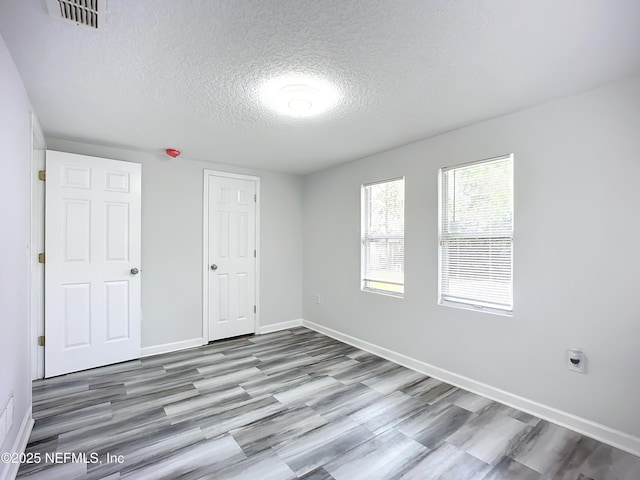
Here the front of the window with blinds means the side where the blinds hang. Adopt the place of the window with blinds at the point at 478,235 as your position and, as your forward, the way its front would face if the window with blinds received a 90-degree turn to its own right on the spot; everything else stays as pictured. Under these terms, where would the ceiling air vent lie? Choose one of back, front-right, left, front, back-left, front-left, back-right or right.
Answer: left

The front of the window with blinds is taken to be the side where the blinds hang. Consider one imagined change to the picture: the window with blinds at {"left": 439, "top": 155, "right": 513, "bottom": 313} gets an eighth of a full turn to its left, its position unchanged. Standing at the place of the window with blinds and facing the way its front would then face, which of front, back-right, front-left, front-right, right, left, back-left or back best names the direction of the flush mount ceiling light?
front-right

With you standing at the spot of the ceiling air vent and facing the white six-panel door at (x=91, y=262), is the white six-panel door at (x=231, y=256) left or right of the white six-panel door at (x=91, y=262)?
right

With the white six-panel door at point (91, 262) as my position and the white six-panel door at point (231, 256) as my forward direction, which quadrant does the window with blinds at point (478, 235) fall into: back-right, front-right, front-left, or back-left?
front-right

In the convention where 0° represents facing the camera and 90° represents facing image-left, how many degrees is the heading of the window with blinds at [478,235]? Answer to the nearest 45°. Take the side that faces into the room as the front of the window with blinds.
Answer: approximately 45°

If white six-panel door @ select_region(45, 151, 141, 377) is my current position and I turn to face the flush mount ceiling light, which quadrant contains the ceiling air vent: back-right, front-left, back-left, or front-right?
front-right

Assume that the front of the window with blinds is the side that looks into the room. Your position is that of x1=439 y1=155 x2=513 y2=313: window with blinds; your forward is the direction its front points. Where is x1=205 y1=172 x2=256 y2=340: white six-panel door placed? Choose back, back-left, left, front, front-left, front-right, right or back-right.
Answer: front-right

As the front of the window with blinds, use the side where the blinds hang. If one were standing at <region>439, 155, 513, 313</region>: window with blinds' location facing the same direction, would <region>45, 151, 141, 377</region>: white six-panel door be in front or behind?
in front
